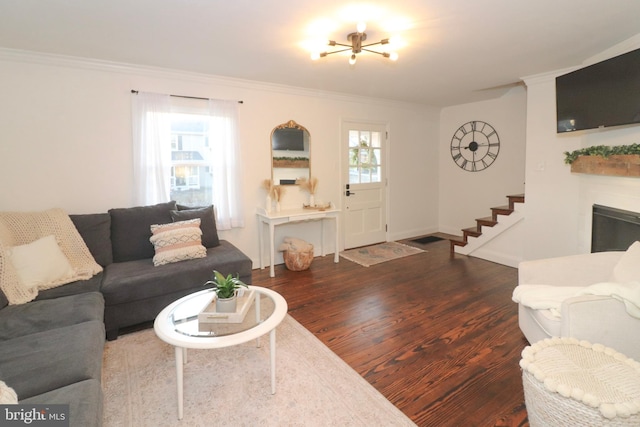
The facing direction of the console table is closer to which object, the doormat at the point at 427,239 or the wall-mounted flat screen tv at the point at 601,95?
the wall-mounted flat screen tv

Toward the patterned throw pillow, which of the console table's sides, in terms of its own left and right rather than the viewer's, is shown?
right

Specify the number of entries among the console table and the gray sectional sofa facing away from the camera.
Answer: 0

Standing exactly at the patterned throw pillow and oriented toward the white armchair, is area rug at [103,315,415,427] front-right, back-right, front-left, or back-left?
front-right

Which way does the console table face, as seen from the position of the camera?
facing the viewer and to the right of the viewer

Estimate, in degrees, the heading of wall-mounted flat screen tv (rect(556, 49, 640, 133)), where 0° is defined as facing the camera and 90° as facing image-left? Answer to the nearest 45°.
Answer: approximately 45°

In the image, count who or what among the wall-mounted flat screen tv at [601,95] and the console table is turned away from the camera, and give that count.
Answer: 0

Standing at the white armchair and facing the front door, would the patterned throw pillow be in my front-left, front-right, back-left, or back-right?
front-left

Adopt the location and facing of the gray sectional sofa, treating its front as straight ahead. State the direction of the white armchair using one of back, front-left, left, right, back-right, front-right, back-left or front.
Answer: front

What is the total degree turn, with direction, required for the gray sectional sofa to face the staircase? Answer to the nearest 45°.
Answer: approximately 45° to its left

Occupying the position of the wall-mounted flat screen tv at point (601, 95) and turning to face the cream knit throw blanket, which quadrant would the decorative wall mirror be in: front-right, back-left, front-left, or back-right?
front-right
